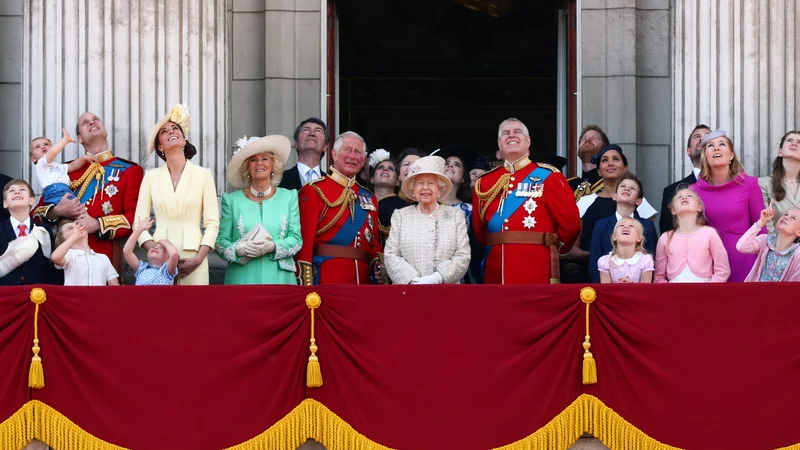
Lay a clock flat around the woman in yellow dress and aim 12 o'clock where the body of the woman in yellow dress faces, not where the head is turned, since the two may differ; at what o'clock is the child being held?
The child being held is roughly at 4 o'clock from the woman in yellow dress.

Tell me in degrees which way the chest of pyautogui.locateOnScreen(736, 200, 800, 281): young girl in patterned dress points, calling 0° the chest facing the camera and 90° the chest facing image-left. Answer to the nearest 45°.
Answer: approximately 45°

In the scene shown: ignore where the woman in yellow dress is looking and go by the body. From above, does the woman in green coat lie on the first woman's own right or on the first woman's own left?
on the first woman's own left

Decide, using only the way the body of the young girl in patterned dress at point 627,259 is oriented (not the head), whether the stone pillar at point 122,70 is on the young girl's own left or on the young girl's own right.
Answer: on the young girl's own right

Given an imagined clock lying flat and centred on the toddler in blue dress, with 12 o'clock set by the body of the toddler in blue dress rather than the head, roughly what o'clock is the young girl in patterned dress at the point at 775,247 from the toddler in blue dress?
The young girl in patterned dress is roughly at 8 o'clock from the toddler in blue dress.

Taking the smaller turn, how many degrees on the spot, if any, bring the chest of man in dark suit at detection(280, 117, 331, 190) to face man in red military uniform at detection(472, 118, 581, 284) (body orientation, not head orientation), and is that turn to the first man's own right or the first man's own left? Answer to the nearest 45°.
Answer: approximately 45° to the first man's own left

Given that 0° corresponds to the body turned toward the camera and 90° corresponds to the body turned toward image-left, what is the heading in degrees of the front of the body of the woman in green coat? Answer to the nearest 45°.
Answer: approximately 0°
